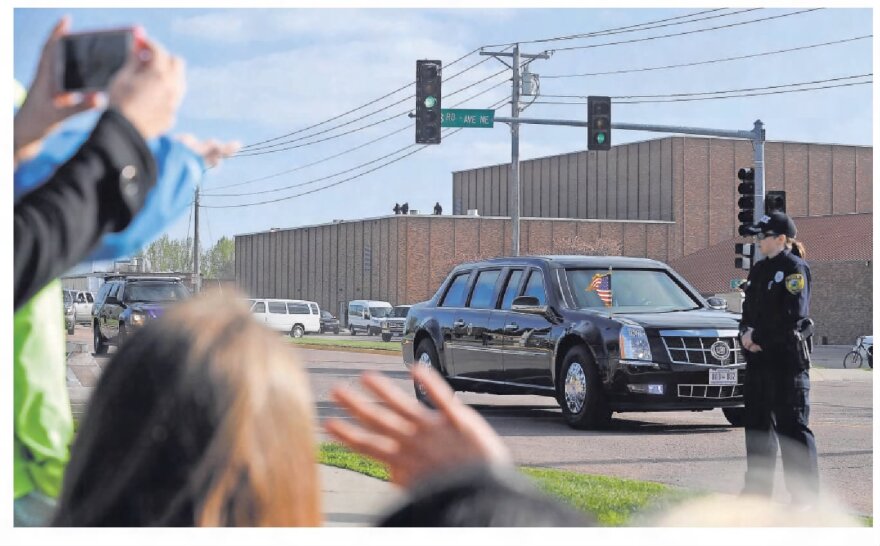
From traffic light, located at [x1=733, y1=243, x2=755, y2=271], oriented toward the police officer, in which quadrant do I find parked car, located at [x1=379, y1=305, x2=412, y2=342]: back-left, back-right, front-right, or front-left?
back-right

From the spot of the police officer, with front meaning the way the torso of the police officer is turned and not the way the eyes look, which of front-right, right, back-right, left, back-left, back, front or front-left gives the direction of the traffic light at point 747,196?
back-right

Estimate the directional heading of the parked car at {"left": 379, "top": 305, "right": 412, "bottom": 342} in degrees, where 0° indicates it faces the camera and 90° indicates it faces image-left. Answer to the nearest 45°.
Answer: approximately 45°

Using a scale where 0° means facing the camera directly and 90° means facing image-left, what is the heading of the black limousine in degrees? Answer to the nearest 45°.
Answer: approximately 315°

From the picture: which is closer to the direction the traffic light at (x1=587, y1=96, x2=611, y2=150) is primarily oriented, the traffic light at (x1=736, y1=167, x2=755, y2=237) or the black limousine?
the black limousine

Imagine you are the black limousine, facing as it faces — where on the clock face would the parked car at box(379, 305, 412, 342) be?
The parked car is roughly at 7 o'clock from the black limousine.

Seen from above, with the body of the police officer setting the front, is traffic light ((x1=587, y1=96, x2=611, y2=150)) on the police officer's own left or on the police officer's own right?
on the police officer's own right

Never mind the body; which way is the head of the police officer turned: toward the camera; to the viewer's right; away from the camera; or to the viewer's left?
to the viewer's left
